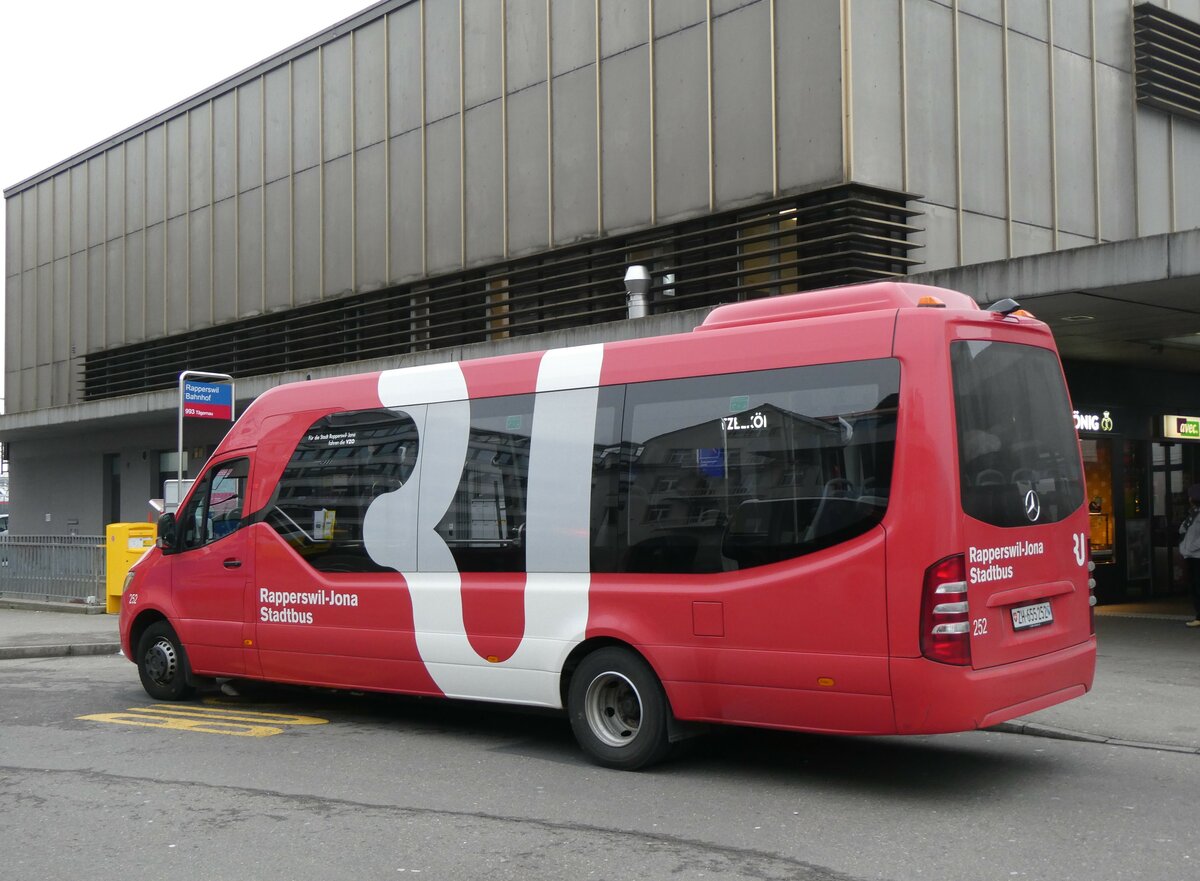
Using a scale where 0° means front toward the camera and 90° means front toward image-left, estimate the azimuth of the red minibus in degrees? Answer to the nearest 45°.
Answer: approximately 135°

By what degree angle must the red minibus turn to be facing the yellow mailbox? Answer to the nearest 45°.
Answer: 0° — it already faces it

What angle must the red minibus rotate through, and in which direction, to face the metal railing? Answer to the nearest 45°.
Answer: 0° — it already faces it

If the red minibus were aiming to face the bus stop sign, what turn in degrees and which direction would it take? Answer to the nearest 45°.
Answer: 0° — it already faces it
